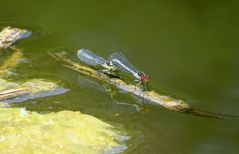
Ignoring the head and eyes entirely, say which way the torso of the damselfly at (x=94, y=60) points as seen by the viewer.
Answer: to the viewer's right

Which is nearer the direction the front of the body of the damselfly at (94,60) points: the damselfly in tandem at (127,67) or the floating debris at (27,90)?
the damselfly in tandem

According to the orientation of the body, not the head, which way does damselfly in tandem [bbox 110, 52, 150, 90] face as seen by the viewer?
to the viewer's right

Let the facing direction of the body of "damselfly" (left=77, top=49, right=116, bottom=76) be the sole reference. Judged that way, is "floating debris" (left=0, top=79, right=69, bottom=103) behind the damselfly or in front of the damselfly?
behind

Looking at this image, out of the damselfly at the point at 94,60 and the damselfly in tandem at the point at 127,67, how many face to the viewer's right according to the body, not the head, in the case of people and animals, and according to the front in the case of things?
2

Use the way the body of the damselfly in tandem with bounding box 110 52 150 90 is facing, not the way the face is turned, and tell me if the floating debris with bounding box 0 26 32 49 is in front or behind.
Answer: behind

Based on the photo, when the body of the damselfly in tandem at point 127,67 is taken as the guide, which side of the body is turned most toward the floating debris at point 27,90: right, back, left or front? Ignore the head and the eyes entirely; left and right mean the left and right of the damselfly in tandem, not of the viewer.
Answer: back
